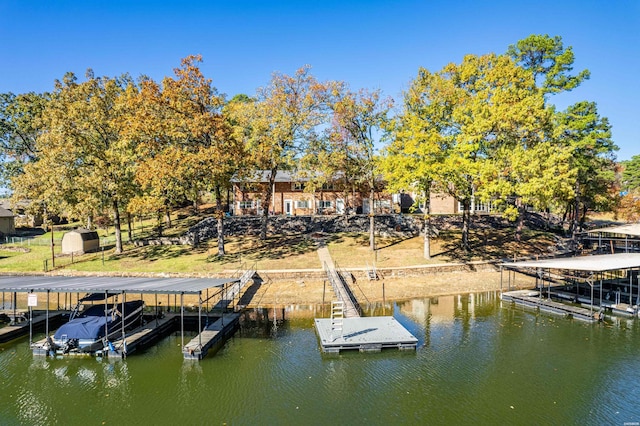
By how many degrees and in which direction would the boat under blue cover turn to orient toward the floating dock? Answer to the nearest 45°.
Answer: approximately 90° to its right

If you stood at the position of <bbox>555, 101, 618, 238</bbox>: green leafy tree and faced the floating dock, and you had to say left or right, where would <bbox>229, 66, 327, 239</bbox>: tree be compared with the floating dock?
right

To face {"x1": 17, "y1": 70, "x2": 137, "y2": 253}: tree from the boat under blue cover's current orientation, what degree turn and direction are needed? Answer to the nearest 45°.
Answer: approximately 45° to its left

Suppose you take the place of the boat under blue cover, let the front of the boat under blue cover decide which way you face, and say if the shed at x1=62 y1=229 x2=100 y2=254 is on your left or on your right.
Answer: on your left

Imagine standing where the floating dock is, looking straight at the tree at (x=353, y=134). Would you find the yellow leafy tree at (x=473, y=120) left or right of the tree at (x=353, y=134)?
right

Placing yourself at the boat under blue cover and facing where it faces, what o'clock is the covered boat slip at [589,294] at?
The covered boat slip is roughly at 2 o'clock from the boat under blue cover.

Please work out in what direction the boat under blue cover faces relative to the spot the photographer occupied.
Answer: facing away from the viewer and to the right of the viewer
